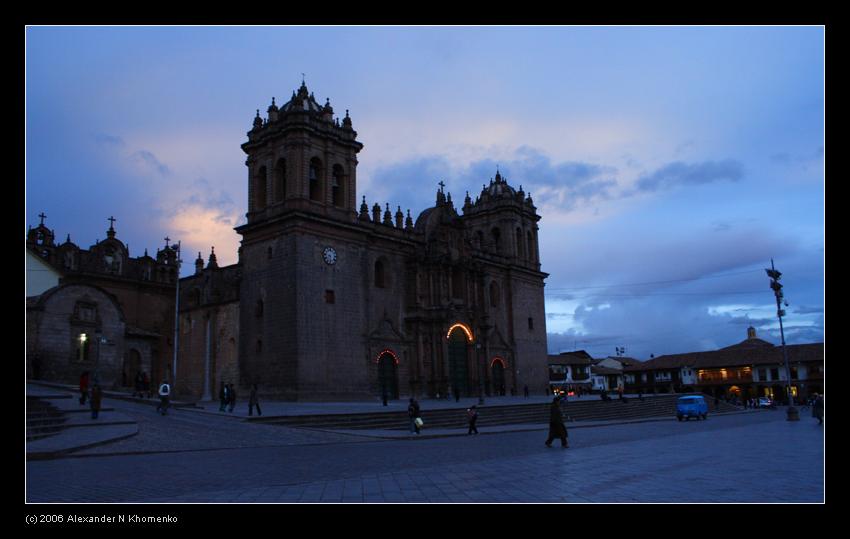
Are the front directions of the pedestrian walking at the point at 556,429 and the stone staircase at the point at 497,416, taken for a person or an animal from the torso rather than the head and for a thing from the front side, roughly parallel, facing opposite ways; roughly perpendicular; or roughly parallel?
roughly perpendicular

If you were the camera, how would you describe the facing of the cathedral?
facing the viewer and to the right of the viewer

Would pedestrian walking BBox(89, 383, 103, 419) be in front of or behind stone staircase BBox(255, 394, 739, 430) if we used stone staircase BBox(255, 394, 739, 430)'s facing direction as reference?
in front

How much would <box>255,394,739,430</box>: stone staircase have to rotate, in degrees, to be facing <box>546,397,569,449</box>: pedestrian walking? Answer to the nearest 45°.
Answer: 0° — it already faces them

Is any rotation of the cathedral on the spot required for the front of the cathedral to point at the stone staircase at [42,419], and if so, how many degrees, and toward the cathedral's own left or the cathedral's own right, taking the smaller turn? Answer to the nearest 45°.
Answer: approximately 45° to the cathedral's own right

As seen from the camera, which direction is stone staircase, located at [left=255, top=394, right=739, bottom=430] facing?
toward the camera
